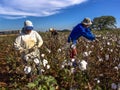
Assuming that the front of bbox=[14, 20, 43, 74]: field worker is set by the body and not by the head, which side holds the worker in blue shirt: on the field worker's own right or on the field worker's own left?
on the field worker's own left

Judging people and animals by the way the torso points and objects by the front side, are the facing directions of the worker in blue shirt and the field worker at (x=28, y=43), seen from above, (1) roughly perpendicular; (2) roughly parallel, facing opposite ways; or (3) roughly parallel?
roughly perpendicular

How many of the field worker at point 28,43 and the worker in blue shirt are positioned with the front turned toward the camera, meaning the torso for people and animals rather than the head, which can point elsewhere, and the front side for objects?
1

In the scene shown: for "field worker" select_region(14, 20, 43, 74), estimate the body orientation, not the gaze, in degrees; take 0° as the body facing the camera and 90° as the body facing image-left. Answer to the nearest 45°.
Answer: approximately 0°
